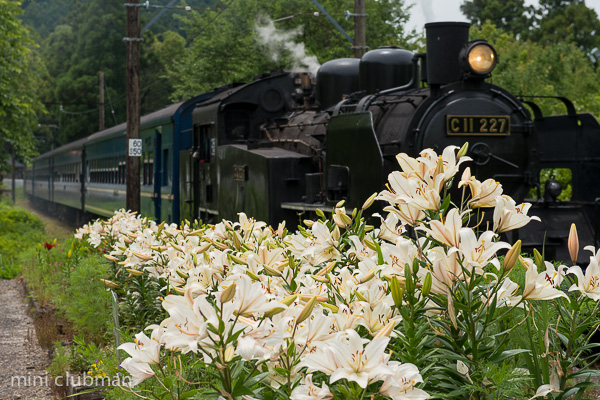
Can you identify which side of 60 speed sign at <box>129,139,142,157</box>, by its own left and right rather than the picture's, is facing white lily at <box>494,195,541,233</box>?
front

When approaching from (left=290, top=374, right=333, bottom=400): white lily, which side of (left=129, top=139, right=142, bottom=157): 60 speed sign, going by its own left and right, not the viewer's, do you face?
front

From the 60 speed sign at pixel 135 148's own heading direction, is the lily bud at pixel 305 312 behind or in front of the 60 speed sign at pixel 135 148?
in front

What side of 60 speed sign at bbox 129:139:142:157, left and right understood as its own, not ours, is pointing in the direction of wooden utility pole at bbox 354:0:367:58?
left

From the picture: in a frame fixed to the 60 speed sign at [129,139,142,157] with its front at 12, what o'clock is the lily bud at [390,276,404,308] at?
The lily bud is roughly at 12 o'clock from the 60 speed sign.

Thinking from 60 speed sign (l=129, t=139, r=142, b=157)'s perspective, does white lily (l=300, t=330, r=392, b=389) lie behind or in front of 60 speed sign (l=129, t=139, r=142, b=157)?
in front

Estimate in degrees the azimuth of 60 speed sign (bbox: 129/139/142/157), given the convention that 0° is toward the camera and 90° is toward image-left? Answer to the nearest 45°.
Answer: approximately 0°

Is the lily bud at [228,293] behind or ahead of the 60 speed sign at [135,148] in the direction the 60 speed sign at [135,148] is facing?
ahead

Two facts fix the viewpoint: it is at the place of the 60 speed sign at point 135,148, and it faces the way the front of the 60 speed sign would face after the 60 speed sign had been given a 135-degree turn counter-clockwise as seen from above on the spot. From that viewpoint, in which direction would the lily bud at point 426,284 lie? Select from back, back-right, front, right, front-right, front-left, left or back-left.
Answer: back-right

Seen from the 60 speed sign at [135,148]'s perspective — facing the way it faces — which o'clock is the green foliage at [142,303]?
The green foliage is roughly at 12 o'clock from the 60 speed sign.
